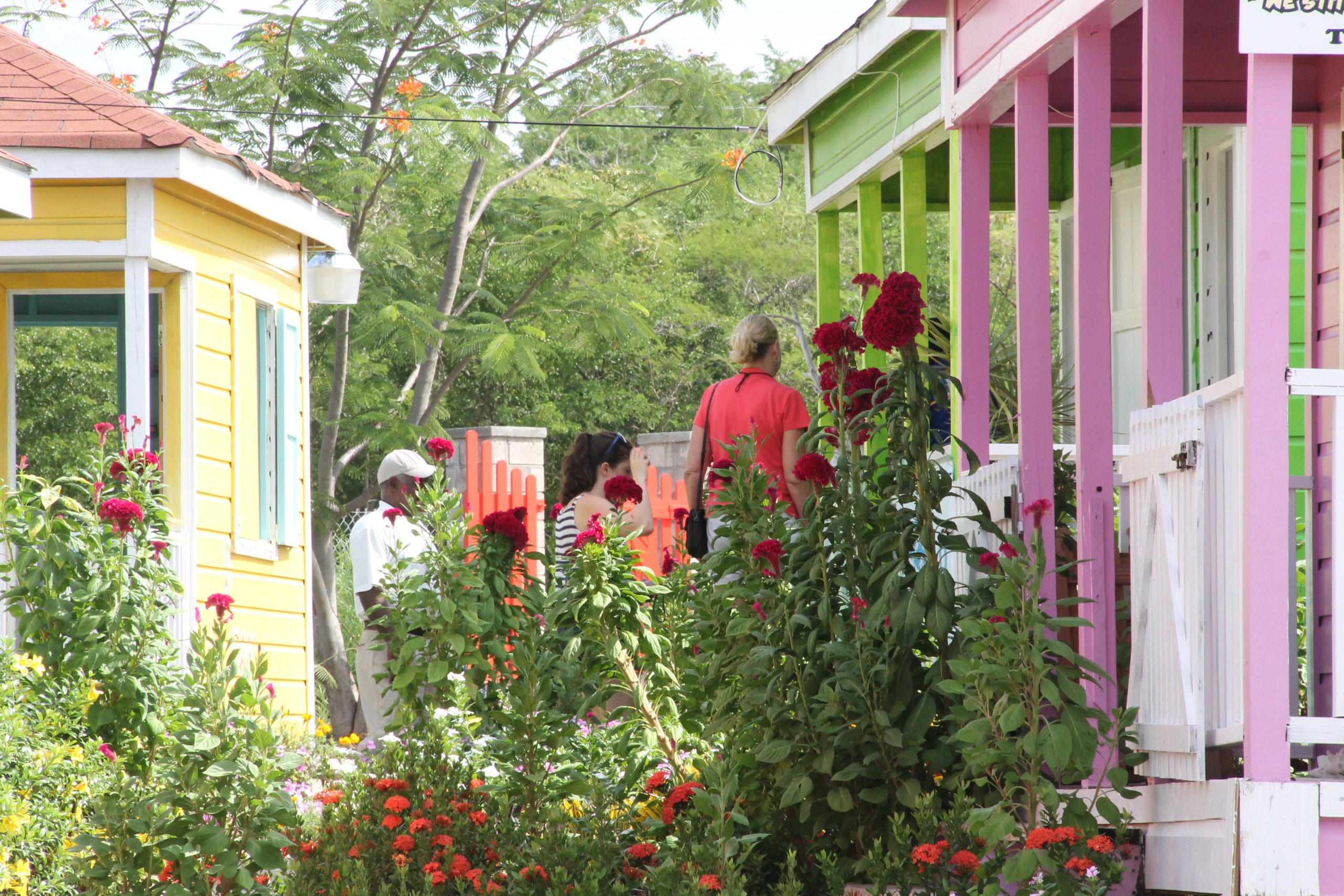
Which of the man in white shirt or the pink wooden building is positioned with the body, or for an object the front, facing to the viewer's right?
the man in white shirt

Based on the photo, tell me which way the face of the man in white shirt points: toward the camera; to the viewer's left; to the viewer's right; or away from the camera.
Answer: to the viewer's right

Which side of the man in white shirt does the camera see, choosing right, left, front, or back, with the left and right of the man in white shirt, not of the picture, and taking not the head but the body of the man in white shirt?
right

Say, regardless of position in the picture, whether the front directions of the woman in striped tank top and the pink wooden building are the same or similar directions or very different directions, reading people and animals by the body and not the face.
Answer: very different directions

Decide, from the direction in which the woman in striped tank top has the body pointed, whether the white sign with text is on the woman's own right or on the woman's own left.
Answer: on the woman's own right

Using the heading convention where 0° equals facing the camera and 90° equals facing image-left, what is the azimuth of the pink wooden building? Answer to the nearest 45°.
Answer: approximately 45°

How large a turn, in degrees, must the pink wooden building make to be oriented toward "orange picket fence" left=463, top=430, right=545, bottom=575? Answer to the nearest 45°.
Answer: approximately 90° to its right

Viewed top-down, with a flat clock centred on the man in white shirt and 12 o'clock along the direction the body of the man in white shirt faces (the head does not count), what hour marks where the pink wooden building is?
The pink wooden building is roughly at 2 o'clock from the man in white shirt.
